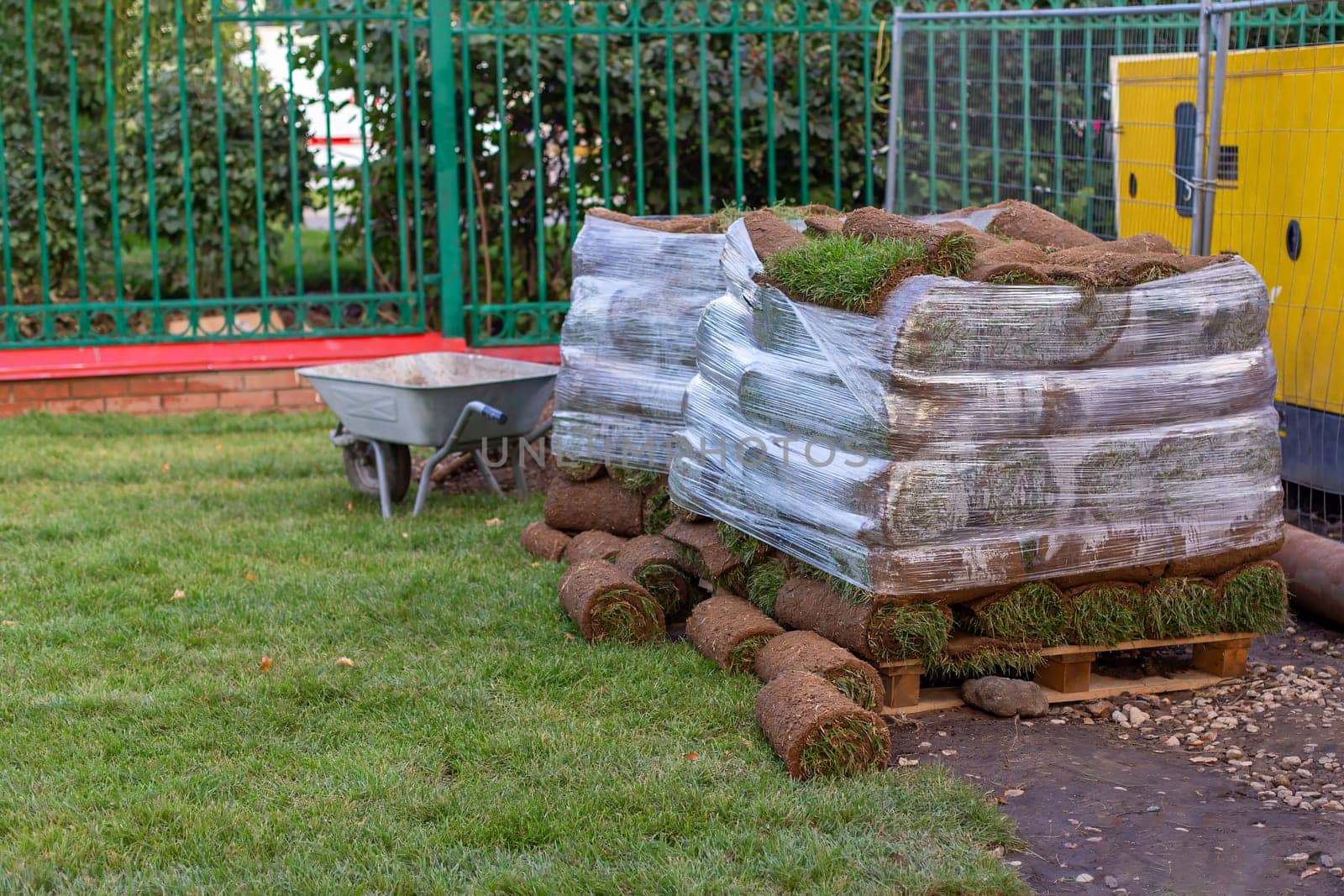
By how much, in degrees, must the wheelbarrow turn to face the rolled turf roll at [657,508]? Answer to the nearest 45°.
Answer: approximately 180°

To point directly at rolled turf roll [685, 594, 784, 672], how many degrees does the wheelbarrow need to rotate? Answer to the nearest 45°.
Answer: approximately 135° to its left

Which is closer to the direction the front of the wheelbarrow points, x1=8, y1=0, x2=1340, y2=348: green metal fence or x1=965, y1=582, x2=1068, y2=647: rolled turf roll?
the green metal fence

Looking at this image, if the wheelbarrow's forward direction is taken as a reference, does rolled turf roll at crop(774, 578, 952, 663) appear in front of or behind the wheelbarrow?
behind

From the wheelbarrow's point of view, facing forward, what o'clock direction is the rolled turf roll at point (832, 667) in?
The rolled turf roll is roughly at 7 o'clock from the wheelbarrow.

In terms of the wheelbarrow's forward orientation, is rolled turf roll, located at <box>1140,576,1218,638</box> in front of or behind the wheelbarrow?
behind

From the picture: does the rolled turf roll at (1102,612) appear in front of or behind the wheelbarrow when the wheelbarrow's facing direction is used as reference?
behind

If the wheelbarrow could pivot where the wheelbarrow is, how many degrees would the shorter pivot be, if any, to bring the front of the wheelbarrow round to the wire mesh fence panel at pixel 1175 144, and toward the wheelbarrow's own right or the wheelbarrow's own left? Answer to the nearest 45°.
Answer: approximately 135° to the wheelbarrow's own right

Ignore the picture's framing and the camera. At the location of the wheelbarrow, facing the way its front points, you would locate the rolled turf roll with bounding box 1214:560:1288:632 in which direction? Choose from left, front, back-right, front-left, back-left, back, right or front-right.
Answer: back

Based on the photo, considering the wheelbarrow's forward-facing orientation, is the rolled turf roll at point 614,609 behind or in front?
behind

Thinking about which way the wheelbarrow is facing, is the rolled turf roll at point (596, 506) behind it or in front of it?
behind

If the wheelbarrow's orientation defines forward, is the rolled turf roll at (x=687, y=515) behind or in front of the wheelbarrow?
behind

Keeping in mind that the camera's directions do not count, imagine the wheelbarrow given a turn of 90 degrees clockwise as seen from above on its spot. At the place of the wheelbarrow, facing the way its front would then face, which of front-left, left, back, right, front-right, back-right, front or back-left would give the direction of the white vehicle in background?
front-left

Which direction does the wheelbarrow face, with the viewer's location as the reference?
facing away from the viewer and to the left of the viewer
